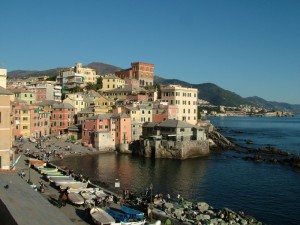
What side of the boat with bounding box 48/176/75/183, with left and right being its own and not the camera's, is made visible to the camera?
left

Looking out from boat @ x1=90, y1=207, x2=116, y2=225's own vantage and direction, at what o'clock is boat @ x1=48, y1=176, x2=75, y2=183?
boat @ x1=48, y1=176, x2=75, y2=183 is roughly at 1 o'clock from boat @ x1=90, y1=207, x2=116, y2=225.

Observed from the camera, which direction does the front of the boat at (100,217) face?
facing away from the viewer and to the left of the viewer

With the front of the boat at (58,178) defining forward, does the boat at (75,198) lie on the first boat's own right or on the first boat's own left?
on the first boat's own right

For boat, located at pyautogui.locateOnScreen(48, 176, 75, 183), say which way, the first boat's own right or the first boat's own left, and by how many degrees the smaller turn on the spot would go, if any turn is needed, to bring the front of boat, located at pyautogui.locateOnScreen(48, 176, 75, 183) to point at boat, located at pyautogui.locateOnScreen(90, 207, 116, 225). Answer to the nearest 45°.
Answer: approximately 90° to the first boat's own left
